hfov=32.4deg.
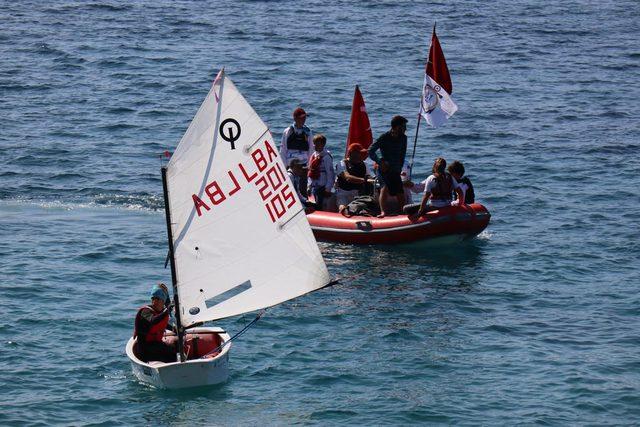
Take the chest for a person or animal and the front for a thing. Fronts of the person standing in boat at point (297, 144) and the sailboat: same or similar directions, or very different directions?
same or similar directions

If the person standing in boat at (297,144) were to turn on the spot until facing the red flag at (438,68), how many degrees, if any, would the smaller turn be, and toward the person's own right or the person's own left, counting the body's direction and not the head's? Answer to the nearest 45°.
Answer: approximately 90° to the person's own left

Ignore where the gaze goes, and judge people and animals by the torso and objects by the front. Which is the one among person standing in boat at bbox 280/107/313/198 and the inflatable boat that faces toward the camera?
the person standing in boat

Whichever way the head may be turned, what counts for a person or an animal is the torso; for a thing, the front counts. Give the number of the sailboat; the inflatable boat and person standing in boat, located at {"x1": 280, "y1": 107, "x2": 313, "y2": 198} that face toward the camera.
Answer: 2

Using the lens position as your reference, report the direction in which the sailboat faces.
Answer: facing the viewer

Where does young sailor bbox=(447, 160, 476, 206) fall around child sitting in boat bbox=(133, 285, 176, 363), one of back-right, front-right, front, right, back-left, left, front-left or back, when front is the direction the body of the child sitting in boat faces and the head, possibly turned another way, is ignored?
left

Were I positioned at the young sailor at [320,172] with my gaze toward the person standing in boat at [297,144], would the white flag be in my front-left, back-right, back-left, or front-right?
back-right

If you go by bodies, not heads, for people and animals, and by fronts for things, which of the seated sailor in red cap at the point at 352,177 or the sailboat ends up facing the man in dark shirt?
the seated sailor in red cap

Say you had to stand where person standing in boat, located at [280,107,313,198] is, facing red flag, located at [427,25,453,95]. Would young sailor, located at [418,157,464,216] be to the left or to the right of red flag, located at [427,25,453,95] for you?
right

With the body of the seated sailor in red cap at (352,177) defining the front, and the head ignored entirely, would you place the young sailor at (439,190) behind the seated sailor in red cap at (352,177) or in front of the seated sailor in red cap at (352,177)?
in front

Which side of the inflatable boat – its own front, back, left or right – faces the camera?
right

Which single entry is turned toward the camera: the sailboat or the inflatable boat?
the sailboat
